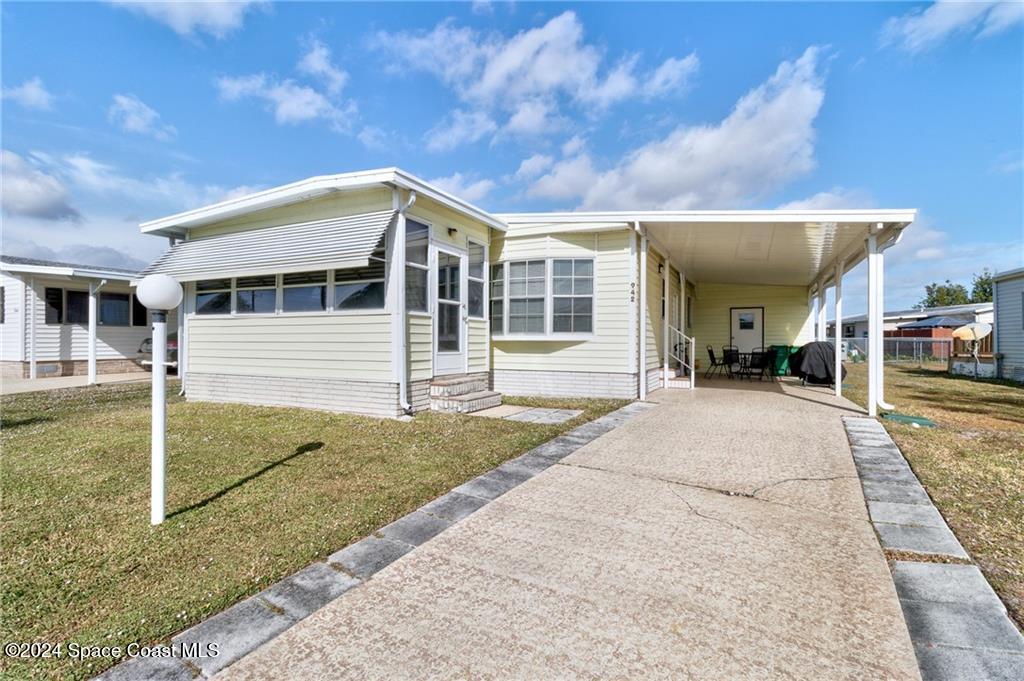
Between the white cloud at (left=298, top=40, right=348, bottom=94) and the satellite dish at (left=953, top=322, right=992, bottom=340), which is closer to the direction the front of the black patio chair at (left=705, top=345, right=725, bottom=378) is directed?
the satellite dish

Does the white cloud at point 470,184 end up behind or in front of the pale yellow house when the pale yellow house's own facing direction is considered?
behind

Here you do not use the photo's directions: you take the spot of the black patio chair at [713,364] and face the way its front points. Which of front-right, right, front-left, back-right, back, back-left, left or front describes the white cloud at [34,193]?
back

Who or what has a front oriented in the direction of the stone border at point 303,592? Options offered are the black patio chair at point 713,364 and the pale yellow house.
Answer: the pale yellow house

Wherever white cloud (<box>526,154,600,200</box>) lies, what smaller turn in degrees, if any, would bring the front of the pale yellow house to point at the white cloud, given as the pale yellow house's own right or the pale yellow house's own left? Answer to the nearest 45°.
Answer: approximately 180°

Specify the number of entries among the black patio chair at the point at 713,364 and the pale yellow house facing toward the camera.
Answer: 1

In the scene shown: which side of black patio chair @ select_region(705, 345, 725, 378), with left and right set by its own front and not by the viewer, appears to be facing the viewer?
right

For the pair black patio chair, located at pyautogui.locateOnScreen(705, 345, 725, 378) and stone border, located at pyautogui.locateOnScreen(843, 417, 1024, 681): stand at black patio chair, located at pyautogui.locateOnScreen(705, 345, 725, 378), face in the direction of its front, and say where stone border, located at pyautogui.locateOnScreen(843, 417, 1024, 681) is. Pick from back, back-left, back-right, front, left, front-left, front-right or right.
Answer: right

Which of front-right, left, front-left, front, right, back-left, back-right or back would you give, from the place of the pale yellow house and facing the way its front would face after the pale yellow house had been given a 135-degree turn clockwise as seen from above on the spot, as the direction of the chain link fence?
right

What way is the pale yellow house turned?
toward the camera

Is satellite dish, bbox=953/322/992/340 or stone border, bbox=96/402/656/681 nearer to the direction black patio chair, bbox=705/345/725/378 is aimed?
the satellite dish

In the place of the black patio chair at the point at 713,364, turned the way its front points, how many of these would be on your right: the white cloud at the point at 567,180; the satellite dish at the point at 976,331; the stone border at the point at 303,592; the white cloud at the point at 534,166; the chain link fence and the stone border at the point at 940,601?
2

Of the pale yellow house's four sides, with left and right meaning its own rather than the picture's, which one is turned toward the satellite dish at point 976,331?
left
